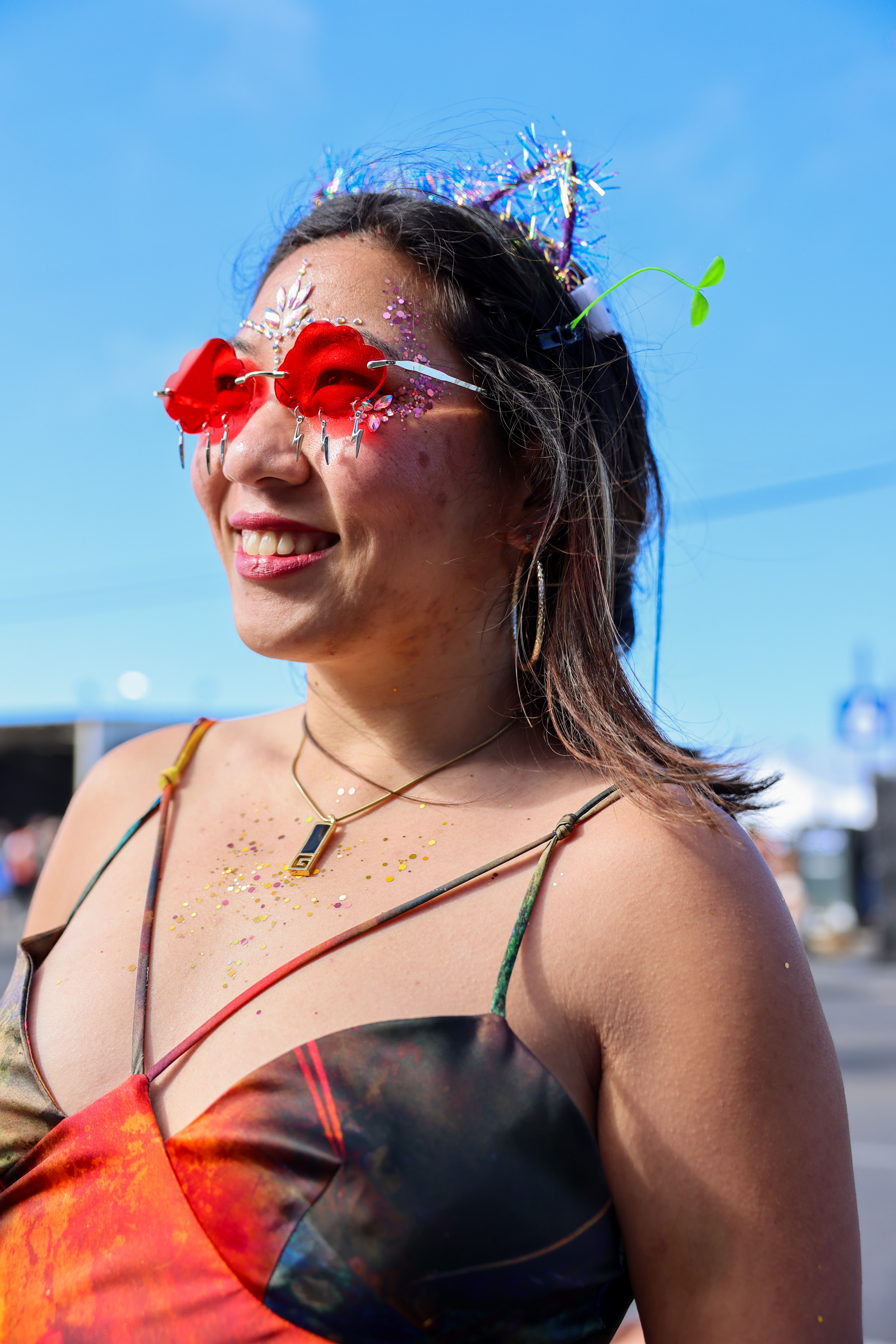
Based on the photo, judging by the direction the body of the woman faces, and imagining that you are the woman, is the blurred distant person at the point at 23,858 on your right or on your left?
on your right

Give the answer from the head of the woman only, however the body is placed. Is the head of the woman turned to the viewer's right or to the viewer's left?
to the viewer's left

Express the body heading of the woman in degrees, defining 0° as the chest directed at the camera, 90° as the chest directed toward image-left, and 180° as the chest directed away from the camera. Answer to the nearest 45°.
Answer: approximately 45°
